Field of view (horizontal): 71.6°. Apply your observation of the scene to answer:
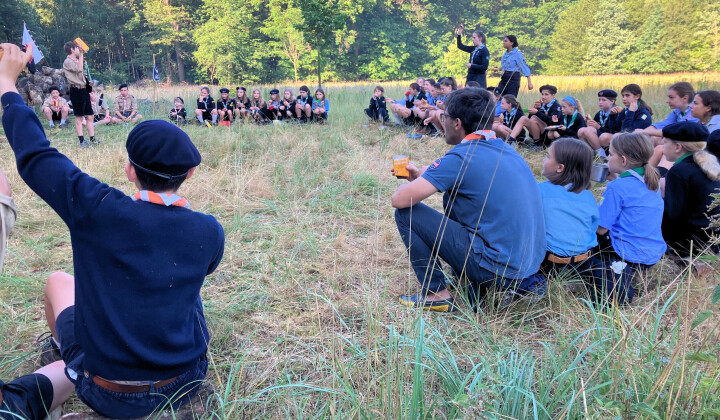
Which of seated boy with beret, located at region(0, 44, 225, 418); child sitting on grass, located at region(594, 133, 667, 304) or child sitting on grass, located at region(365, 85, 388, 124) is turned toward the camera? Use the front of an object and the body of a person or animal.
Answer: child sitting on grass, located at region(365, 85, 388, 124)

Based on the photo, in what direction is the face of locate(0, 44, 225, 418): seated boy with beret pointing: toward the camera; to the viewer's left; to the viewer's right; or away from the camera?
away from the camera

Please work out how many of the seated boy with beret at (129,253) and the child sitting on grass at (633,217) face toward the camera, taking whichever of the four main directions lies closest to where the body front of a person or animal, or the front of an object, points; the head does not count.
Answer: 0

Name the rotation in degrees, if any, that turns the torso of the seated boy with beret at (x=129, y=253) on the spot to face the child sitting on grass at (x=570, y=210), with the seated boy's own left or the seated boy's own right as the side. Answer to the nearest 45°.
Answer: approximately 90° to the seated boy's own right

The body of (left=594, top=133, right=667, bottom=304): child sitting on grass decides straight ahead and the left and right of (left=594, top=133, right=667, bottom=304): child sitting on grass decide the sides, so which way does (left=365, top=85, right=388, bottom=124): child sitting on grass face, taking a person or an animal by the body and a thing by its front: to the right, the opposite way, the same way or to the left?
the opposite way

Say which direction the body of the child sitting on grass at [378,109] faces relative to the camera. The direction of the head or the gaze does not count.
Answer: toward the camera

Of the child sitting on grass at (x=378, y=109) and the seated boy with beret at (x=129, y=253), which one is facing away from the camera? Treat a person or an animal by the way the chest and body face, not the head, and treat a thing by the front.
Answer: the seated boy with beret

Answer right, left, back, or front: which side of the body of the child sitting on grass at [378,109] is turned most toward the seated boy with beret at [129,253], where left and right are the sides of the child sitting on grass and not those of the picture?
front

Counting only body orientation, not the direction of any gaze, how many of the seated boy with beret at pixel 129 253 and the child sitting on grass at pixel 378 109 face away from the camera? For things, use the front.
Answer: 1

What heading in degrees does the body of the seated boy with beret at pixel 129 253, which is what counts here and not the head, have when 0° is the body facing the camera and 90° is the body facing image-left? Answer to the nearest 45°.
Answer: approximately 180°

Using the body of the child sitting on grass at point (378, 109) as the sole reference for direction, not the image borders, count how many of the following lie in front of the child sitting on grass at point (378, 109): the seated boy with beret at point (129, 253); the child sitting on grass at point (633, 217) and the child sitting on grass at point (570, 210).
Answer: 3

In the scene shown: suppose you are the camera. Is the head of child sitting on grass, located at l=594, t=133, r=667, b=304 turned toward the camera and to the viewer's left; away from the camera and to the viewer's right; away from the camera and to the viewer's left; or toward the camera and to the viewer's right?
away from the camera and to the viewer's left

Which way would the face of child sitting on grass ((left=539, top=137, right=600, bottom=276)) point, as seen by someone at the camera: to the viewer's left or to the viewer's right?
to the viewer's left

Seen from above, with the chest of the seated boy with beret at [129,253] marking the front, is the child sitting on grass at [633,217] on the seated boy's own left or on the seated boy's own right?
on the seated boy's own right

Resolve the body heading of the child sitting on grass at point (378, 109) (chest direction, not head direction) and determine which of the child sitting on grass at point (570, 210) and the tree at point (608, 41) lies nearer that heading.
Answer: the child sitting on grass

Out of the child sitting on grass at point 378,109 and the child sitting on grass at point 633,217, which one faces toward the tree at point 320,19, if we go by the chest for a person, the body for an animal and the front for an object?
the child sitting on grass at point 633,217

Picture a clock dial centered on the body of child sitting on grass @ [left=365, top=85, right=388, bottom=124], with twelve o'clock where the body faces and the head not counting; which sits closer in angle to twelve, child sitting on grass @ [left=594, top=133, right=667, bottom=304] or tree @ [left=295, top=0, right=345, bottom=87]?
the child sitting on grass

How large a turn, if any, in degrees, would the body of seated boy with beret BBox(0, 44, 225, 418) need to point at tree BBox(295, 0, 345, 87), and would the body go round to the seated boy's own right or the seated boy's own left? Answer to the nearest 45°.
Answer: approximately 45° to the seated boy's own right
